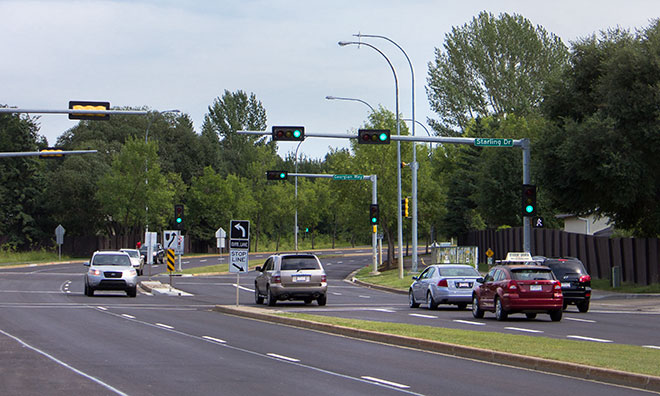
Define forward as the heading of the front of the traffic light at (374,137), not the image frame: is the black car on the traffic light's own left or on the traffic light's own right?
on the traffic light's own left

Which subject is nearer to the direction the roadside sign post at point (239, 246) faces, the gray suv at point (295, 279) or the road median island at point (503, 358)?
the road median island

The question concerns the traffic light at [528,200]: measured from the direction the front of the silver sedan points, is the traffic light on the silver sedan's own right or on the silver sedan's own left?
on the silver sedan's own right

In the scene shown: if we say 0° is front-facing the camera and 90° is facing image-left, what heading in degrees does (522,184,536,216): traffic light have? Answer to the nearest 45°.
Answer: approximately 0°

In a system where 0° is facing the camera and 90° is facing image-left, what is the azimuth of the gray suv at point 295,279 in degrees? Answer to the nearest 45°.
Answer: approximately 180°

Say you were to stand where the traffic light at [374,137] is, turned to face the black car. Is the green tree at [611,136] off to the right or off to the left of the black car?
left

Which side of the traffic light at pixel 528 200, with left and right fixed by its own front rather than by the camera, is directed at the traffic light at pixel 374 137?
right

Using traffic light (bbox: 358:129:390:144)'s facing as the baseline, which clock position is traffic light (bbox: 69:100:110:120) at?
traffic light (bbox: 69:100:110:120) is roughly at 2 o'clock from traffic light (bbox: 358:129:390:144).
